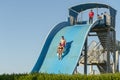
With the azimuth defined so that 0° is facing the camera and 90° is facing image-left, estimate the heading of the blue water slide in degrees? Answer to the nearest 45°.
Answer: approximately 45°
